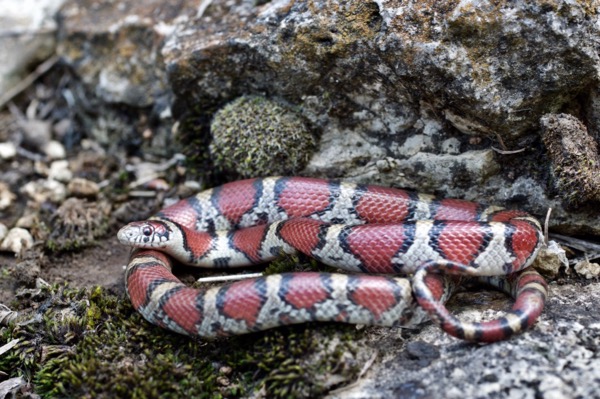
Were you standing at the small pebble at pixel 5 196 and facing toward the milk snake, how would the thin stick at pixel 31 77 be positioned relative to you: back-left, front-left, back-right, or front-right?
back-left

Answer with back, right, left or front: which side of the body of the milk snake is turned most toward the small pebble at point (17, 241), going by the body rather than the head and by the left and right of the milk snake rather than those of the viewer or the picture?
front

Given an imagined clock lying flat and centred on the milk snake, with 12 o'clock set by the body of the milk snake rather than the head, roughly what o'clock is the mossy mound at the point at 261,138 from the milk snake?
The mossy mound is roughly at 2 o'clock from the milk snake.

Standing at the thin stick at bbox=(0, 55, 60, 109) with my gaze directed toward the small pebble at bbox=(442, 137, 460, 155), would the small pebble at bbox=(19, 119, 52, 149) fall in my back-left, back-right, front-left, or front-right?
front-right

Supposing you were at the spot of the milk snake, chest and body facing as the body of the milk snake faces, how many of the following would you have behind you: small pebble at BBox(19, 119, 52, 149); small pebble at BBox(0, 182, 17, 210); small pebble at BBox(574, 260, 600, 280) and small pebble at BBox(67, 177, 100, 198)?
1

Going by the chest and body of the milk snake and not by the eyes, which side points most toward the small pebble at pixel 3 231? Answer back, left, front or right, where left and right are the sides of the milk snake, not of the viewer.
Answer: front

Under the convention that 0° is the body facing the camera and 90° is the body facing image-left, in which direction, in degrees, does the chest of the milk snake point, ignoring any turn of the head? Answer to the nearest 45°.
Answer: approximately 90°

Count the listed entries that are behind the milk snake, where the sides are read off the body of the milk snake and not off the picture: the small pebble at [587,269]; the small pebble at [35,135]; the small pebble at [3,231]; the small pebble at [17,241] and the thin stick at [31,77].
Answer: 1

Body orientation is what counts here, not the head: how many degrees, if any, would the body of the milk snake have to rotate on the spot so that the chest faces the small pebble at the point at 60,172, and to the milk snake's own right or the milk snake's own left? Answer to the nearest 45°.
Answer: approximately 45° to the milk snake's own right

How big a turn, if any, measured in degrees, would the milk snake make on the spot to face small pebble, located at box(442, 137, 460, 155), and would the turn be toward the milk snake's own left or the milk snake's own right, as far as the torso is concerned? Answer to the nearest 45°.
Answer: approximately 135° to the milk snake's own right

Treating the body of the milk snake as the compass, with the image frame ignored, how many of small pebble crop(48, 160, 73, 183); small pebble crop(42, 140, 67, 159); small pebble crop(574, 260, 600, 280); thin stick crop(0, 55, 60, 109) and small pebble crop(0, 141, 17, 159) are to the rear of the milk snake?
1

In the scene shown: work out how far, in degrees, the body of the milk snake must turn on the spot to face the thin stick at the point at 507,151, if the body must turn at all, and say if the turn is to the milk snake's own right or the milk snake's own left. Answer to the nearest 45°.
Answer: approximately 135° to the milk snake's own right
